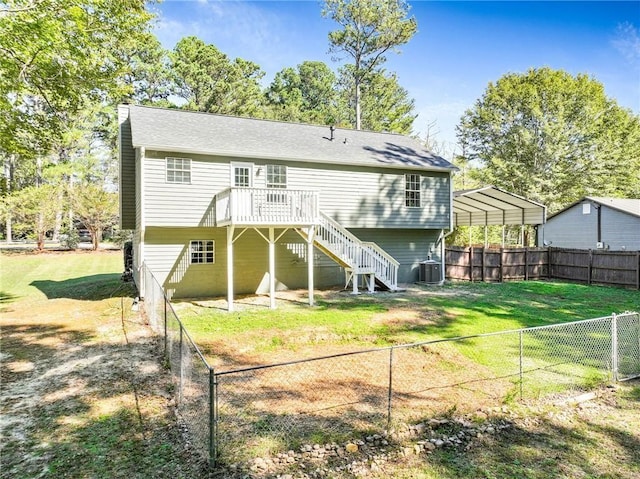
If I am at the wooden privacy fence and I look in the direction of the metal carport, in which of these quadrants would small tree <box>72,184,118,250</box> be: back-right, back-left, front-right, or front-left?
front-left

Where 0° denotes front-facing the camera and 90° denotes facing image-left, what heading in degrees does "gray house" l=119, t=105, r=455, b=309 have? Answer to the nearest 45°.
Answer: approximately 180°

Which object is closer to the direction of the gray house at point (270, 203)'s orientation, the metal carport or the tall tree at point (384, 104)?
the tall tree

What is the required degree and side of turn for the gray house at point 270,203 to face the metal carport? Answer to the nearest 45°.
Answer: approximately 45° to its right

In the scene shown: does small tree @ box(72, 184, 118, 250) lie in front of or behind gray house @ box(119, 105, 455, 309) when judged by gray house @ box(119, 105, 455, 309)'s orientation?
in front

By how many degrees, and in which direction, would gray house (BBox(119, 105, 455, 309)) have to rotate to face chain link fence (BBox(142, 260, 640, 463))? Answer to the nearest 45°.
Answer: approximately 180°

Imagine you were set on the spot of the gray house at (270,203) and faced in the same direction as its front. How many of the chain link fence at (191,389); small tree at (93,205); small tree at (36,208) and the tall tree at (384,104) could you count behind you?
1

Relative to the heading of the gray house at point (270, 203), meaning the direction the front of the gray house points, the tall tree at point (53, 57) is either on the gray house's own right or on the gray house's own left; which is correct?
on the gray house's own left

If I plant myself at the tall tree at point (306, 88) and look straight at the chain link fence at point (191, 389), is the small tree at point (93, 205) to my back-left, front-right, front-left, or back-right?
front-right

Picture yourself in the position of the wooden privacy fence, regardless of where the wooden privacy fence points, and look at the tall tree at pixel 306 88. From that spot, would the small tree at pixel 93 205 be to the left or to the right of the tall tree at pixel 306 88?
left

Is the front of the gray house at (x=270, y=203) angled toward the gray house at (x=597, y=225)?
no

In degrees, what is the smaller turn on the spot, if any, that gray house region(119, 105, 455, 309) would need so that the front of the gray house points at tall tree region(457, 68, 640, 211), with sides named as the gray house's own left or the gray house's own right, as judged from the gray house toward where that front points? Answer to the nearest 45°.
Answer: approximately 45° to the gray house's own right

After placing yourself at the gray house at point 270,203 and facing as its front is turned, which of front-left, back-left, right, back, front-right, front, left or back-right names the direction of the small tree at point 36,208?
front-left

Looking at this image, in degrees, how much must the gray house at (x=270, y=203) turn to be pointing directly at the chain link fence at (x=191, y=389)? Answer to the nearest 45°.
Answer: approximately 180°

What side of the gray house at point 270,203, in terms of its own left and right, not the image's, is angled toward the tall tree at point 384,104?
front

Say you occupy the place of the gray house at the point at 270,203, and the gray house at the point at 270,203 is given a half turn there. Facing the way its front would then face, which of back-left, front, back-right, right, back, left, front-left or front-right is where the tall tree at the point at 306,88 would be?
back
